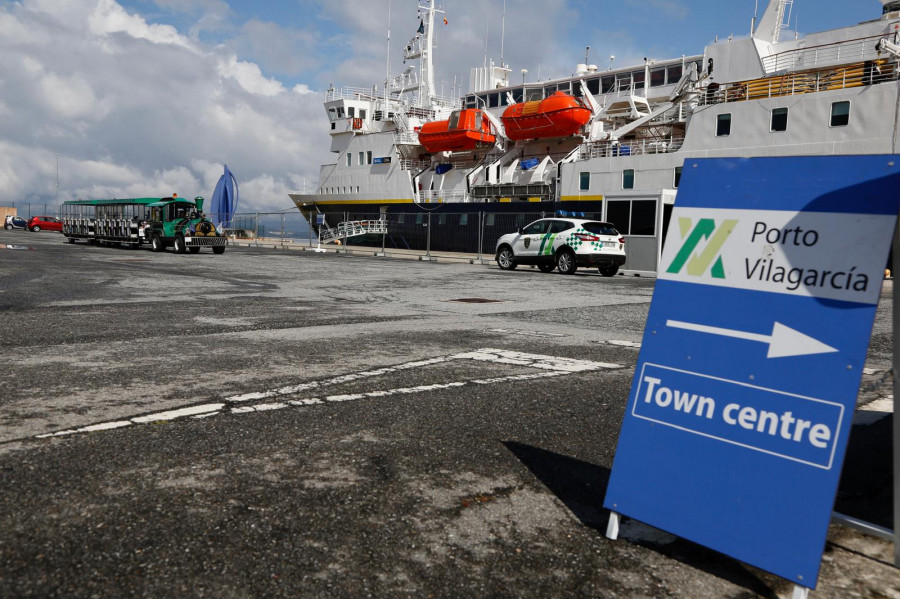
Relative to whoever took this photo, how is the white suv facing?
facing away from the viewer and to the left of the viewer

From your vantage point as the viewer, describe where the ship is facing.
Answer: facing away from the viewer and to the left of the viewer

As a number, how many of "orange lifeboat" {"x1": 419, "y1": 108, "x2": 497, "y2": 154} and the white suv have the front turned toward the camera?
0

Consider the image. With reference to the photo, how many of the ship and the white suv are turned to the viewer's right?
0

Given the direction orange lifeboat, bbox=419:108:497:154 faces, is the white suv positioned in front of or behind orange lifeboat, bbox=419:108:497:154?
behind

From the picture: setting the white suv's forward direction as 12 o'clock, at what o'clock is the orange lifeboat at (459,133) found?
The orange lifeboat is roughly at 1 o'clock from the white suv.

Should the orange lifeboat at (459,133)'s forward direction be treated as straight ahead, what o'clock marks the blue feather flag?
The blue feather flag is roughly at 11 o'clock from the orange lifeboat.

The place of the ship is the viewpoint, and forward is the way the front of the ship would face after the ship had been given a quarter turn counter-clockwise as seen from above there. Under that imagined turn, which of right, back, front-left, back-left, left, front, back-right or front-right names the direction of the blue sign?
front-left

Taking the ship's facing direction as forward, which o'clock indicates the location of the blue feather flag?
The blue feather flag is roughly at 11 o'clock from the ship.

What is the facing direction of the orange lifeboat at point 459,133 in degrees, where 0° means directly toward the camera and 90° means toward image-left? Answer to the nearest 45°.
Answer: approximately 135°

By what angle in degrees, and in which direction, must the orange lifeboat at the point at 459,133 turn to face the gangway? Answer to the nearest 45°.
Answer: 0° — it already faces it

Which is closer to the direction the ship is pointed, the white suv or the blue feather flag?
the blue feather flag
